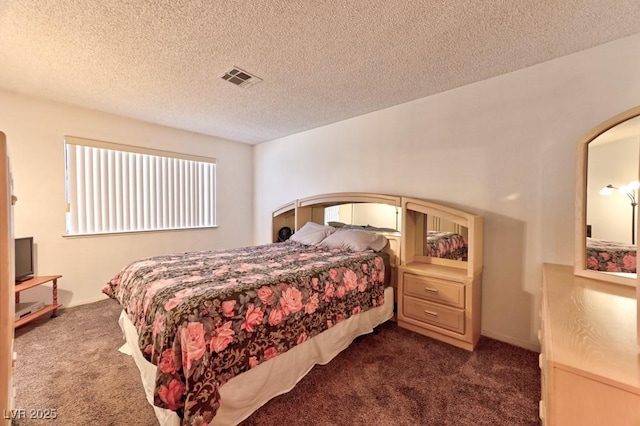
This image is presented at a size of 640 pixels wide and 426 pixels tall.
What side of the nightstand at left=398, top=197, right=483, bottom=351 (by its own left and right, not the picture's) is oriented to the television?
front

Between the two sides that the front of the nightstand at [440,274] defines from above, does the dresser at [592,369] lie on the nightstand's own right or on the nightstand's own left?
on the nightstand's own left

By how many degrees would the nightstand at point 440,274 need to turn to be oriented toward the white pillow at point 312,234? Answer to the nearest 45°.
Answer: approximately 45° to its right

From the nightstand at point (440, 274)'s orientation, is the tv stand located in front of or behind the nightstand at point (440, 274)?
in front

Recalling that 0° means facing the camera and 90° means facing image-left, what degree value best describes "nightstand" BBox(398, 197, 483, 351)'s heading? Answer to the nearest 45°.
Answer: approximately 45°
